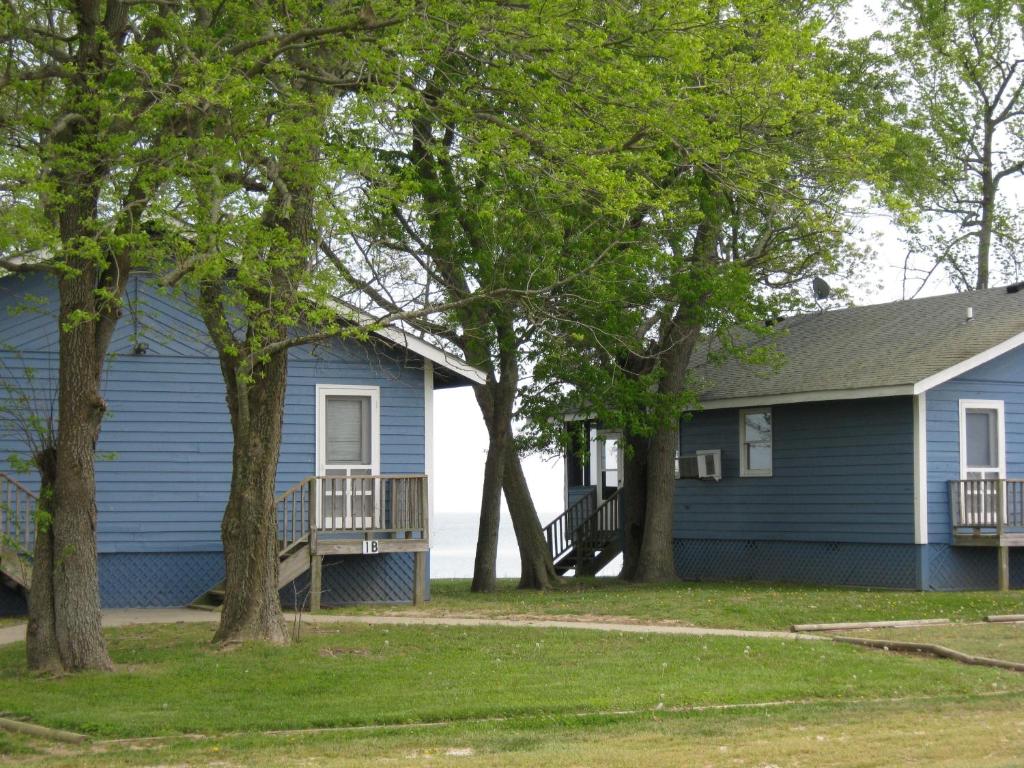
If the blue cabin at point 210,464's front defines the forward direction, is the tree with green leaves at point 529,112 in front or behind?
in front

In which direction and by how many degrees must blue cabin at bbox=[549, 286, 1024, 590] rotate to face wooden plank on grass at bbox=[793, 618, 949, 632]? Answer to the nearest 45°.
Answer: approximately 45° to its right

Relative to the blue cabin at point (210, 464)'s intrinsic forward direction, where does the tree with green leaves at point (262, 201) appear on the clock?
The tree with green leaves is roughly at 12 o'clock from the blue cabin.

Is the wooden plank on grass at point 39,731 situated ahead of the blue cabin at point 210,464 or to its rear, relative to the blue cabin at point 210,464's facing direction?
ahead

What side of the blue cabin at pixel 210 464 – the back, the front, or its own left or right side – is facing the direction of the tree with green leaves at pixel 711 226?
left

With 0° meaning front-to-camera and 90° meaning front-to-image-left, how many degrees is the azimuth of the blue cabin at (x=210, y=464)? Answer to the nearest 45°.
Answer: approximately 0°

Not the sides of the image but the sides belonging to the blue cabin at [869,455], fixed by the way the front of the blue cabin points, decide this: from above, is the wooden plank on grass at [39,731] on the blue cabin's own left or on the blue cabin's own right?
on the blue cabin's own right

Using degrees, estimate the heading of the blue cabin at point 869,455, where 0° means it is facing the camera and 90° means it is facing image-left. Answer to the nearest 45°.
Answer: approximately 315°

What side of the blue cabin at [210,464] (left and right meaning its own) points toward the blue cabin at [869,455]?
left

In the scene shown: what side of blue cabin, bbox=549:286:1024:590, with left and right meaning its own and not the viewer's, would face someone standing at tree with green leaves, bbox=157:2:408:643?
right
